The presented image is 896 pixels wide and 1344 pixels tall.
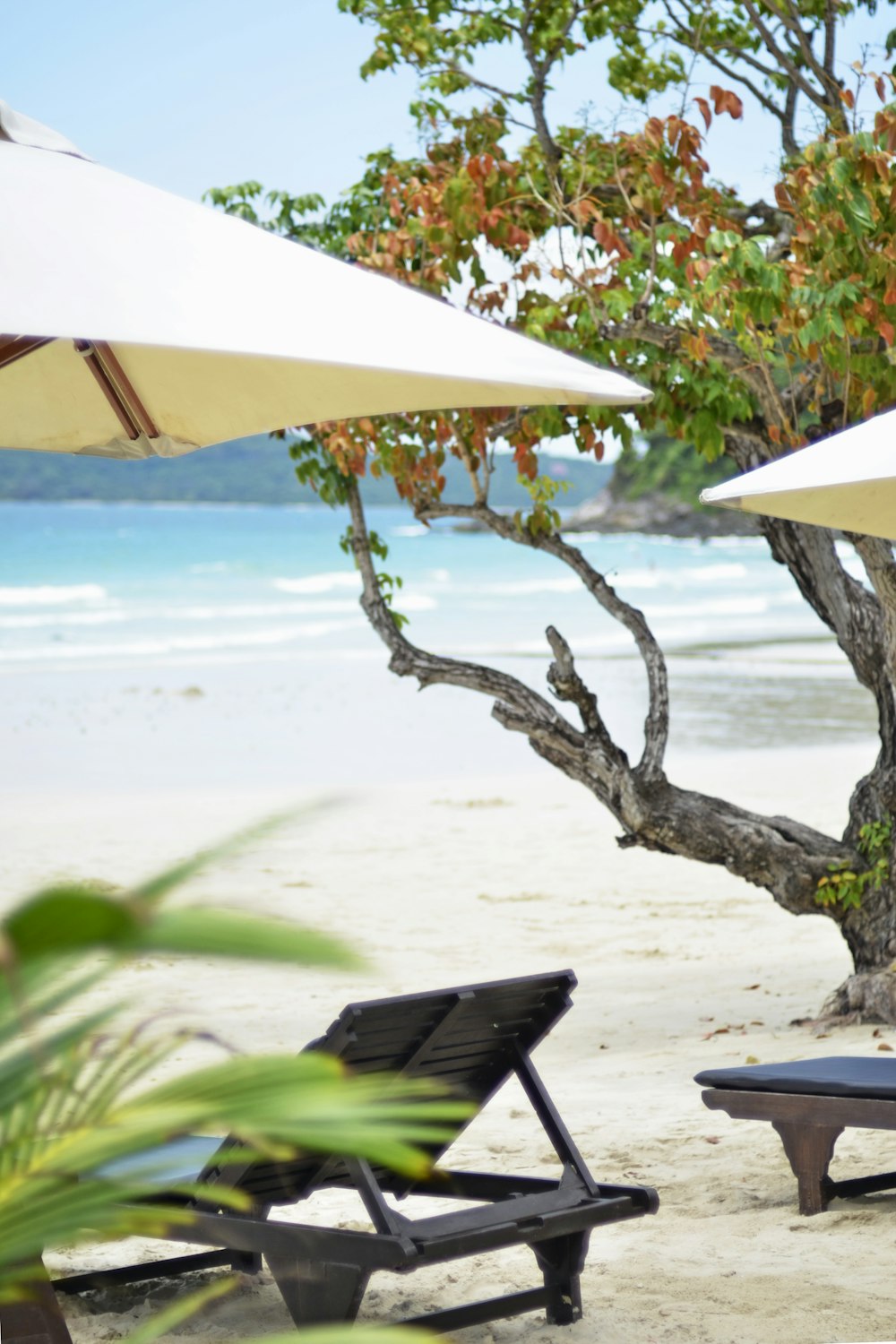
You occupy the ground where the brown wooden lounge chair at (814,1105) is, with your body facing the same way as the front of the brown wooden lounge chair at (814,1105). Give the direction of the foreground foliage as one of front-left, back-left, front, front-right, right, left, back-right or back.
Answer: left

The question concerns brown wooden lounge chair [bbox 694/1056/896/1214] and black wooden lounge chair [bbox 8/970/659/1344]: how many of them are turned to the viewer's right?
0

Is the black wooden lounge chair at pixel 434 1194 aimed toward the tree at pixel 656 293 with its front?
no

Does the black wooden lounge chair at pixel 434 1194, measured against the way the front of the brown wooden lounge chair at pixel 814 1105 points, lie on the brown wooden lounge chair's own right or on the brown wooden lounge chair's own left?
on the brown wooden lounge chair's own left

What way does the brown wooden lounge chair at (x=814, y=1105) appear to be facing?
to the viewer's left

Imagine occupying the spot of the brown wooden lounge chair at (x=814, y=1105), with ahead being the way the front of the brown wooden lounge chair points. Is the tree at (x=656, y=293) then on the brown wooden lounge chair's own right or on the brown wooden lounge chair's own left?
on the brown wooden lounge chair's own right
